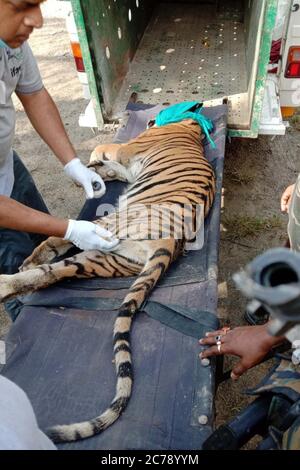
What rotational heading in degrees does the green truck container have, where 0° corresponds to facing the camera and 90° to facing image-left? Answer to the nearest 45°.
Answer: approximately 180°

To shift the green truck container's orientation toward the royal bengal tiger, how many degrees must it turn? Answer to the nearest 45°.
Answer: approximately 180°

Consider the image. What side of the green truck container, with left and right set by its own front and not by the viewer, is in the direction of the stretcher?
back
